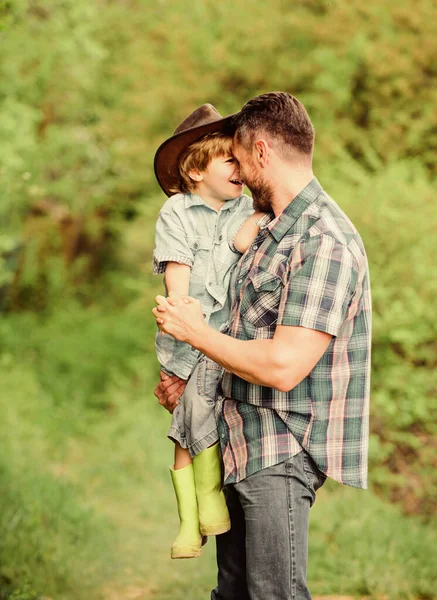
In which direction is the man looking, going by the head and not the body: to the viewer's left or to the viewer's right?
to the viewer's left

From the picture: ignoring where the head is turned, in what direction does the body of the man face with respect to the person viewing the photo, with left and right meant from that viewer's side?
facing to the left of the viewer

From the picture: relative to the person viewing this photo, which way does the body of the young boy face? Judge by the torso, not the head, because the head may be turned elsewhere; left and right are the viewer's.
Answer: facing the viewer and to the right of the viewer
